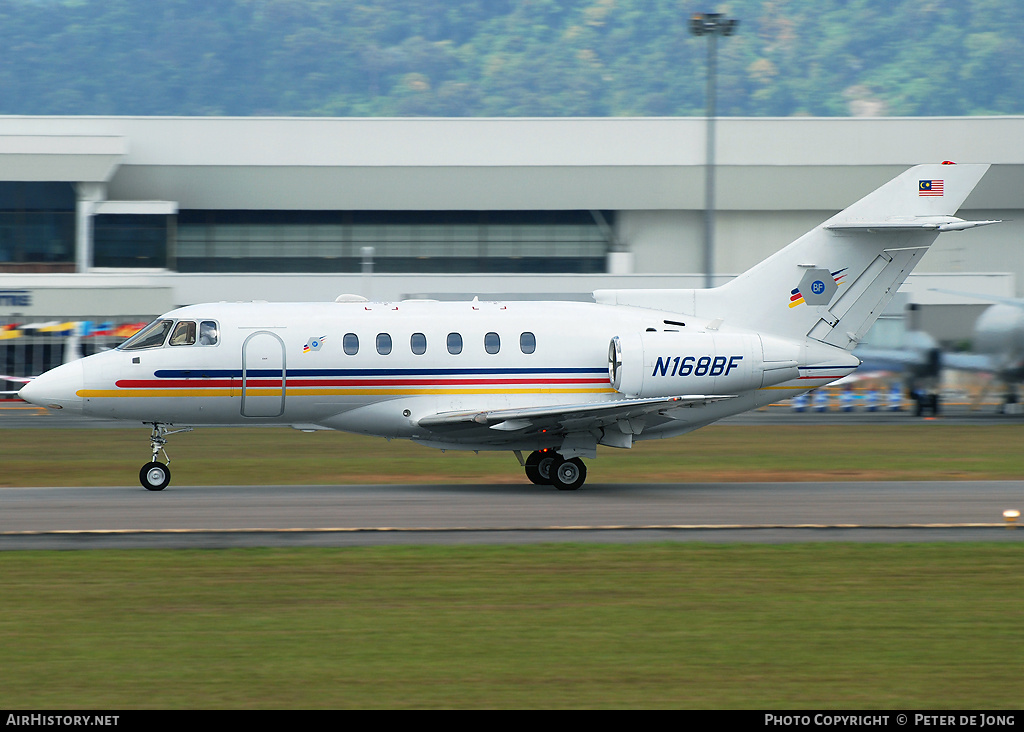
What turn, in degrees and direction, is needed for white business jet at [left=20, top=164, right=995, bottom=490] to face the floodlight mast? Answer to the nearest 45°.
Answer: approximately 90° to its right

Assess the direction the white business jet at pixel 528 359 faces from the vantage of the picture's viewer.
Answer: facing to the left of the viewer
